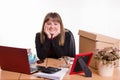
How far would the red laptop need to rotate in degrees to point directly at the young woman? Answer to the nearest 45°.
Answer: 0° — it already faces them

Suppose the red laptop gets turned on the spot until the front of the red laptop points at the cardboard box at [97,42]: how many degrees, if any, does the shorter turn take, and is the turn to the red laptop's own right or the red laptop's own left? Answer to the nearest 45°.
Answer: approximately 45° to the red laptop's own right

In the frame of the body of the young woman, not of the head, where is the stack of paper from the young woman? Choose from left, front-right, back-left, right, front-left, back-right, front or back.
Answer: front

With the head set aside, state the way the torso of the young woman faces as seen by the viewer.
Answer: toward the camera

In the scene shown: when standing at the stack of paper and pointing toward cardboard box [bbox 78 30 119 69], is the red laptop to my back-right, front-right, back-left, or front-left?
back-left

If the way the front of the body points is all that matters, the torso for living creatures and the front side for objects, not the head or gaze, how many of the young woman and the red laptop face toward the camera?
1

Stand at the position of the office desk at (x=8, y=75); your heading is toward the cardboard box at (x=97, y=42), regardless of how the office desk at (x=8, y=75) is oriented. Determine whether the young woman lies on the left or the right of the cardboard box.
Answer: left

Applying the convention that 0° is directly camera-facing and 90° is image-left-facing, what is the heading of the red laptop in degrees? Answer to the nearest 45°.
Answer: approximately 225°
